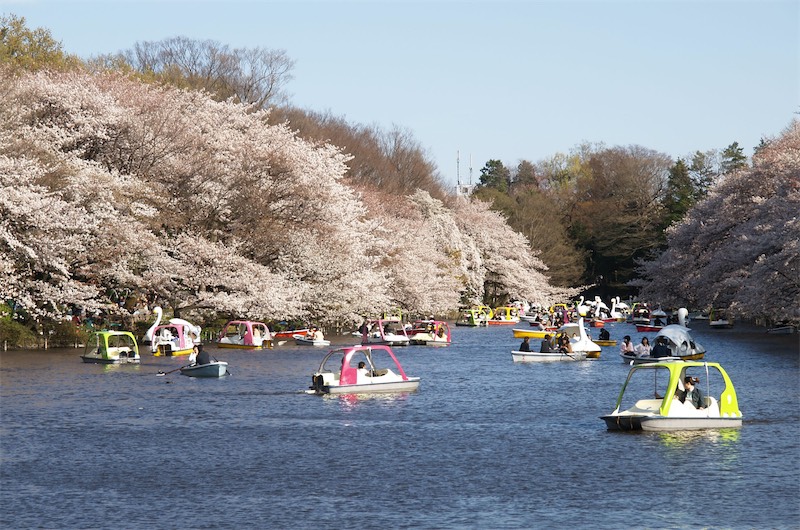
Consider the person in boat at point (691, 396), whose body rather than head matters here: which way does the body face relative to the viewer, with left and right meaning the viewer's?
facing the viewer and to the left of the viewer

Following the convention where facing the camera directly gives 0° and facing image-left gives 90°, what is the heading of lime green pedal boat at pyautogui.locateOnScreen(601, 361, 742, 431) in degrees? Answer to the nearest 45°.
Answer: approximately 45°
